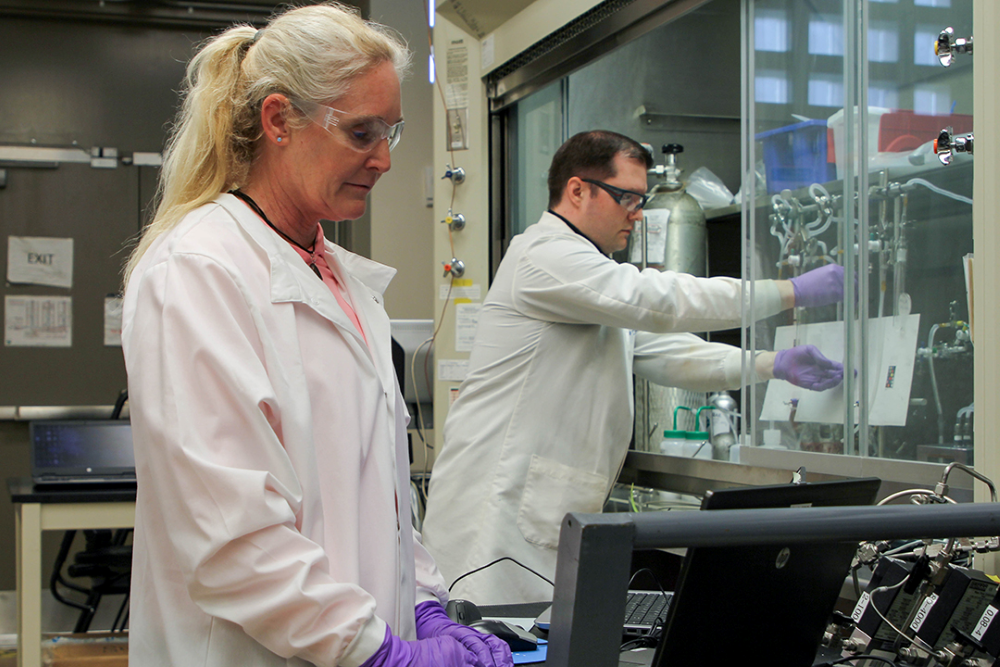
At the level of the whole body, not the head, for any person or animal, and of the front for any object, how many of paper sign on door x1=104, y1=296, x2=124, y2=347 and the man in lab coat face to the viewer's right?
1

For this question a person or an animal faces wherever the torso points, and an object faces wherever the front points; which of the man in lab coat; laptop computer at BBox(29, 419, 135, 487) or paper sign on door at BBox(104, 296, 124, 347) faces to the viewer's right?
the man in lab coat

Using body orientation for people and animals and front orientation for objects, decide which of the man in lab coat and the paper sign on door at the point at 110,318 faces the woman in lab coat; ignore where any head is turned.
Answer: the paper sign on door

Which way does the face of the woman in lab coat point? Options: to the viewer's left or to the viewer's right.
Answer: to the viewer's right

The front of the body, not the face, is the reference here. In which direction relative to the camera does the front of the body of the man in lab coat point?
to the viewer's right

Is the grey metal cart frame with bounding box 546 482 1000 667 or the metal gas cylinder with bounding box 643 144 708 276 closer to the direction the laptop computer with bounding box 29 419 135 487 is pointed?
the grey metal cart frame with bounding box 546 482 1000 667

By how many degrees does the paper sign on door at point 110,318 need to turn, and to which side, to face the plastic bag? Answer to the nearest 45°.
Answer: approximately 45° to its left

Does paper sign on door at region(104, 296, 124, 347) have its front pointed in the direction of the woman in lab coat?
yes

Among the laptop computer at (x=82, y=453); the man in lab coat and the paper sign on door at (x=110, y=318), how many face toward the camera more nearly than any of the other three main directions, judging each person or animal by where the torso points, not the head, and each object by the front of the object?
2

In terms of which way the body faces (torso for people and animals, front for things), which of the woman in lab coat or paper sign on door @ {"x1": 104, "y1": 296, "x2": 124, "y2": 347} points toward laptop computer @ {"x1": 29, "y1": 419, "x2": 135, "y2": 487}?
the paper sign on door
